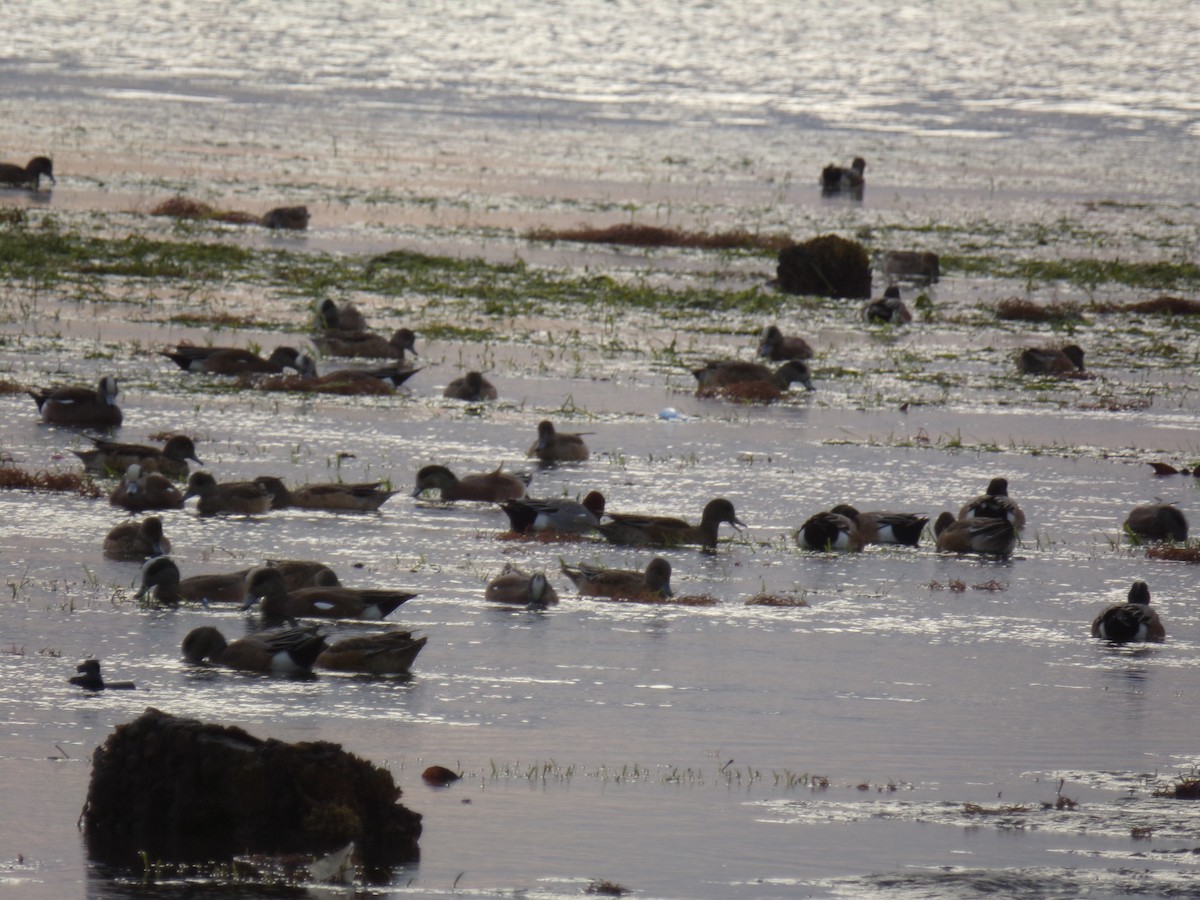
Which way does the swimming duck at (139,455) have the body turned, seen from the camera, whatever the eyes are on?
to the viewer's right

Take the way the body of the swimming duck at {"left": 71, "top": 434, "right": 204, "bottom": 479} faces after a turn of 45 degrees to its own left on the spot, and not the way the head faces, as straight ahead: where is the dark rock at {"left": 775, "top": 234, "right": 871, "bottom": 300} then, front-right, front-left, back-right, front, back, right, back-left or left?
front

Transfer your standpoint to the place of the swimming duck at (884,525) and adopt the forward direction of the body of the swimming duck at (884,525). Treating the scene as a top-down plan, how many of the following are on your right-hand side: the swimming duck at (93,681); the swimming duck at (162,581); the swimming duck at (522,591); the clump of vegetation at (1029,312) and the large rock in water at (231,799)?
1

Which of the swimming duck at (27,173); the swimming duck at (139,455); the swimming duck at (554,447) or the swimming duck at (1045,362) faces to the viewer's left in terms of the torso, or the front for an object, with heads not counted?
the swimming duck at (554,447)

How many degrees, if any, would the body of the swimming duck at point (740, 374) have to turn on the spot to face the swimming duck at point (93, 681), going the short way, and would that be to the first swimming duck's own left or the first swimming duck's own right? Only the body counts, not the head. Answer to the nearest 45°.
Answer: approximately 90° to the first swimming duck's own right

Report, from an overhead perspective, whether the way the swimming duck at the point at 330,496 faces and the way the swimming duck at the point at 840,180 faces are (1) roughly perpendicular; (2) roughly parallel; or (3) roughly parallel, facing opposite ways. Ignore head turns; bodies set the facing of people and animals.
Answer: roughly parallel, facing opposite ways

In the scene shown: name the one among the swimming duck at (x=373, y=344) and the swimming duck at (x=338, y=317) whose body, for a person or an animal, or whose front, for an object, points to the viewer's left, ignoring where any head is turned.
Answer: the swimming duck at (x=338, y=317)

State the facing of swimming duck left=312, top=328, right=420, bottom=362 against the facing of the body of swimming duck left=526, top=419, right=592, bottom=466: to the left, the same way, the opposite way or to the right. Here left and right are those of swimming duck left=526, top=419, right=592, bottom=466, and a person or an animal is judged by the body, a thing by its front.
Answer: the opposite way

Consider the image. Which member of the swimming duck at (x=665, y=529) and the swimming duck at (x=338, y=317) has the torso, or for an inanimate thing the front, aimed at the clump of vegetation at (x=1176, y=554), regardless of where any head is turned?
the swimming duck at (x=665, y=529)

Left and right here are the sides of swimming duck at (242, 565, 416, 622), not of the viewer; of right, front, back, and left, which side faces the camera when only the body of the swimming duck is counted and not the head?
left

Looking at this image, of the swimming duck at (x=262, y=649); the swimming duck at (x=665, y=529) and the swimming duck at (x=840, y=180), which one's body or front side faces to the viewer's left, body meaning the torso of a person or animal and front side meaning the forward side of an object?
the swimming duck at (x=262, y=649)

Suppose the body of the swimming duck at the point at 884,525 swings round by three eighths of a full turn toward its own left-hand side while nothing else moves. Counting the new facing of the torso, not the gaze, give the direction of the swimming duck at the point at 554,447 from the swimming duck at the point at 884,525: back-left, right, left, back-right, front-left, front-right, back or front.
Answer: back

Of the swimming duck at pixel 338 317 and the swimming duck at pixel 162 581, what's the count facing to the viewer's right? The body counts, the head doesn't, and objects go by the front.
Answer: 0

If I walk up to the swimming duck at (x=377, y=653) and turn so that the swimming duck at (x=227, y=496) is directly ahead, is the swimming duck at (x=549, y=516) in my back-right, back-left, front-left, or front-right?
front-right

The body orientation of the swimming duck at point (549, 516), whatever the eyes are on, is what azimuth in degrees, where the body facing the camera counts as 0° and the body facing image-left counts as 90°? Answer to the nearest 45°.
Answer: approximately 270°

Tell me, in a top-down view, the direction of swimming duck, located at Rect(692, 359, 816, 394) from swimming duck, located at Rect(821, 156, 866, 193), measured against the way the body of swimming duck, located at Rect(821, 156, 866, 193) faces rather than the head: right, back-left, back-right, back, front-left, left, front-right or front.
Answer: right

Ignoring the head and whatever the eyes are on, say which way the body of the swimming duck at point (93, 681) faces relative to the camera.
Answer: to the viewer's left

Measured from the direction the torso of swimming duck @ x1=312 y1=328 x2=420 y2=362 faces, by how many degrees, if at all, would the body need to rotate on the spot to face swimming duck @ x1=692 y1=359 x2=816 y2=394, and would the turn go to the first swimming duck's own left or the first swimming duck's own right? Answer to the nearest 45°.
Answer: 0° — it already faces it

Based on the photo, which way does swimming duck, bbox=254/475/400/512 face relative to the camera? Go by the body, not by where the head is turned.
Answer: to the viewer's left

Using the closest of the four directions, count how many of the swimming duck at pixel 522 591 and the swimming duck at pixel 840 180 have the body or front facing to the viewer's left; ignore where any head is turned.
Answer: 0

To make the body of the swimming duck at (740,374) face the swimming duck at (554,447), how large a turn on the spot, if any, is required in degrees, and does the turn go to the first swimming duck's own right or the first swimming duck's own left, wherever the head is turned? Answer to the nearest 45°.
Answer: approximately 90° to the first swimming duck's own right

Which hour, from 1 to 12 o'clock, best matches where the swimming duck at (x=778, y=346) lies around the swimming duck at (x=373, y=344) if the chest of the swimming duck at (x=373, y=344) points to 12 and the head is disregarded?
the swimming duck at (x=778, y=346) is roughly at 12 o'clock from the swimming duck at (x=373, y=344).

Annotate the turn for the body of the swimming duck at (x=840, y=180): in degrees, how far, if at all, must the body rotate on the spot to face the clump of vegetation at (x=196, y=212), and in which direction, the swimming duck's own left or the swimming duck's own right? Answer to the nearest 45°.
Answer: approximately 135° to the swimming duck's own right
